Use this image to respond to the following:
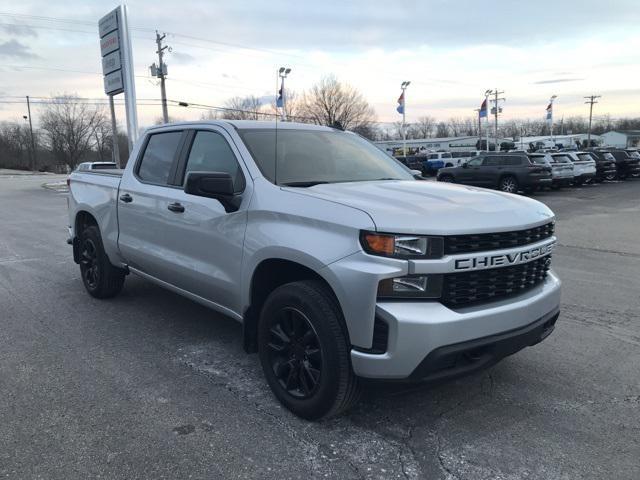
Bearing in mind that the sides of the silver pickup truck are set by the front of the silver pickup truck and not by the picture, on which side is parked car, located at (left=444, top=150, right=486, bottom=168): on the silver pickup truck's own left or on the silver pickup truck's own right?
on the silver pickup truck's own left

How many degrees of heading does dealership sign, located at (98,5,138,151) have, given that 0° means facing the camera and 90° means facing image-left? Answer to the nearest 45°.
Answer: approximately 45°

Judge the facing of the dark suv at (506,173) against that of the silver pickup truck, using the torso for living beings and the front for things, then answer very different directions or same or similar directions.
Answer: very different directions

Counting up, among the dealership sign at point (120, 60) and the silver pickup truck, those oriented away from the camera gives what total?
0

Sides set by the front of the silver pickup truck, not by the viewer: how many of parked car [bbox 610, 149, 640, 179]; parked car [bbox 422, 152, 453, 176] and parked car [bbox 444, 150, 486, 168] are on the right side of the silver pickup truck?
0

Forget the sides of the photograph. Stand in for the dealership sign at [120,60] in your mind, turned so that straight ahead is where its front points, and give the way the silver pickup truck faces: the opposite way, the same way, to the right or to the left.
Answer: to the left

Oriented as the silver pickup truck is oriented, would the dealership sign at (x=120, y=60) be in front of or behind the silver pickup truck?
behind

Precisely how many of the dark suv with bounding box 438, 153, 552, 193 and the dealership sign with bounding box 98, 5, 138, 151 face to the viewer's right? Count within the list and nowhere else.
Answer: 0

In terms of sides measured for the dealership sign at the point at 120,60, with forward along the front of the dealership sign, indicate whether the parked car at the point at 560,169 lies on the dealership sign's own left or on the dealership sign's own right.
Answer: on the dealership sign's own left

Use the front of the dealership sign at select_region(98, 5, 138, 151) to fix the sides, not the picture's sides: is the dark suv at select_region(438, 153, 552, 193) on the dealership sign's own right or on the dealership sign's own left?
on the dealership sign's own left

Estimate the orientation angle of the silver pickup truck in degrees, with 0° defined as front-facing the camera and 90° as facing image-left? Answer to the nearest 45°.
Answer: approximately 315°

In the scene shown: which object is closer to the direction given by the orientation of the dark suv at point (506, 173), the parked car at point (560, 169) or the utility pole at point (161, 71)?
the utility pole

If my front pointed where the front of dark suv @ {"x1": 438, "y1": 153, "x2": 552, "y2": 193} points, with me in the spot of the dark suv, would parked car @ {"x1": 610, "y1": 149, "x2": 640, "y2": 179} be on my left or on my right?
on my right

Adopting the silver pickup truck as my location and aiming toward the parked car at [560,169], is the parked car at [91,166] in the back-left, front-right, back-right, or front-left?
front-left

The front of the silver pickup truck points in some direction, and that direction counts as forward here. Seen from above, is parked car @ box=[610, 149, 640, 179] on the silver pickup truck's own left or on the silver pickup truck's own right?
on the silver pickup truck's own left

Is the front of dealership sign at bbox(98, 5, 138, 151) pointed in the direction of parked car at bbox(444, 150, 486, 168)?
no

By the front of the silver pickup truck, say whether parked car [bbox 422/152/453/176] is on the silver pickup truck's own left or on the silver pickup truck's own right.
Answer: on the silver pickup truck's own left

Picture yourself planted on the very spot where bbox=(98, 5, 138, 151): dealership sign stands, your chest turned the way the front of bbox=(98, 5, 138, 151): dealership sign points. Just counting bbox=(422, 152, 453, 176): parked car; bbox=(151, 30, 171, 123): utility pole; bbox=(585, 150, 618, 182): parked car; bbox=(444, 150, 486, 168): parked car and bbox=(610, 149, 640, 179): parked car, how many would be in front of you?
0

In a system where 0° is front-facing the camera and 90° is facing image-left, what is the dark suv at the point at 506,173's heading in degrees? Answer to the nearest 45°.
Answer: approximately 135°

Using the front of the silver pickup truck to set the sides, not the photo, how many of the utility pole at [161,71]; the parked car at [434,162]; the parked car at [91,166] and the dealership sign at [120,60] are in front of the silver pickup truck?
0

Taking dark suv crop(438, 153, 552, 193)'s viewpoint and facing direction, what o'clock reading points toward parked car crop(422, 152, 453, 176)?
The parked car is roughly at 1 o'clock from the dark suv.
